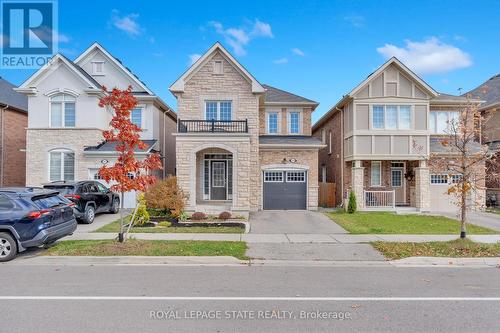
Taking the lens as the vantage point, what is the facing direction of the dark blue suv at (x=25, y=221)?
facing away from the viewer and to the left of the viewer

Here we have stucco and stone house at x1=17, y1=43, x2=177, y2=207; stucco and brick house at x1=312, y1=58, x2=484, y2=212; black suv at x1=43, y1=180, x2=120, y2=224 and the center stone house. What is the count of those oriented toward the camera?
3

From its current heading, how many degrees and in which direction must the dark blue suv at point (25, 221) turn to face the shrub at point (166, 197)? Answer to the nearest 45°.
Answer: approximately 90° to its right

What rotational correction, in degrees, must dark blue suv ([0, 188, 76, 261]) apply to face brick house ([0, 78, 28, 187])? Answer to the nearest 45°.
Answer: approximately 45° to its right

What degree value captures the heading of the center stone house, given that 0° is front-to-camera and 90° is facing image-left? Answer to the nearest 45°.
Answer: approximately 0°

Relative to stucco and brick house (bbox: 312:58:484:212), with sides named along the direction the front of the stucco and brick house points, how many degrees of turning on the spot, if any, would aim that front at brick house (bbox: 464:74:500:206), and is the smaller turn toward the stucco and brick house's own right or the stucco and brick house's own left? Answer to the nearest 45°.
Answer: approximately 135° to the stucco and brick house's own left

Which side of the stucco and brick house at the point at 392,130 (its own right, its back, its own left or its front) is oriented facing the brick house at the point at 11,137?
right

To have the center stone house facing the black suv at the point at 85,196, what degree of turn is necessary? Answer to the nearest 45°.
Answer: approximately 45° to its right

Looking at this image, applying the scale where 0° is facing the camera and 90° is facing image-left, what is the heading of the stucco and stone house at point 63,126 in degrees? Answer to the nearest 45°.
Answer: approximately 0°
